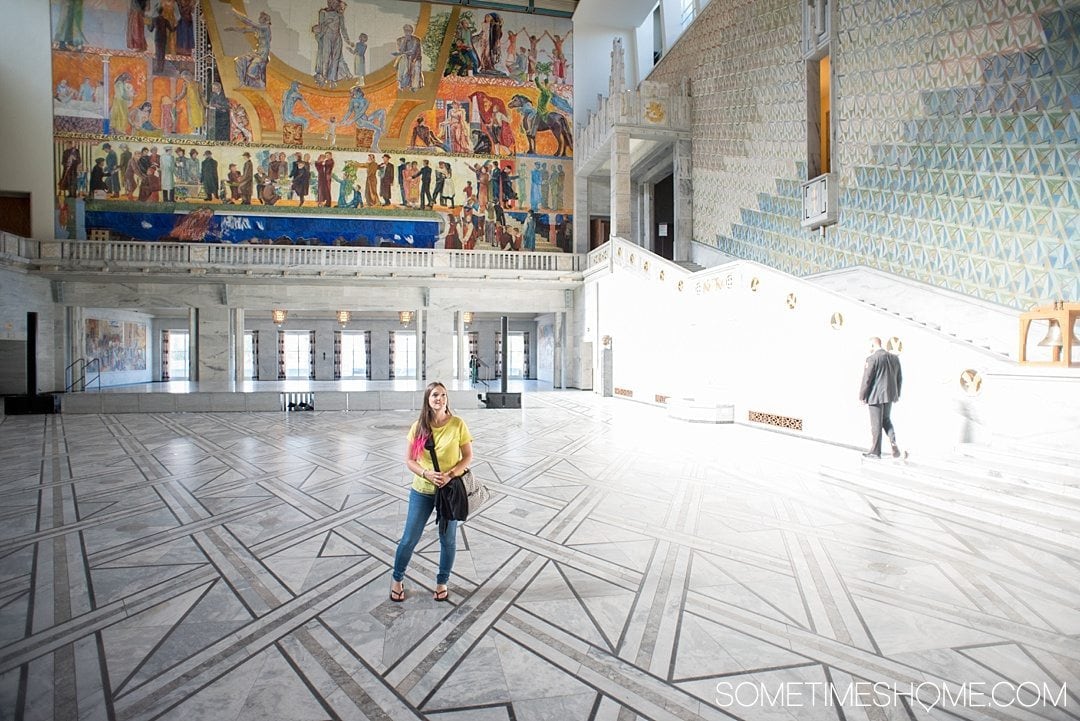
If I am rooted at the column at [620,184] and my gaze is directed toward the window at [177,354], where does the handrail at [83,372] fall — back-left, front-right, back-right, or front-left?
front-left

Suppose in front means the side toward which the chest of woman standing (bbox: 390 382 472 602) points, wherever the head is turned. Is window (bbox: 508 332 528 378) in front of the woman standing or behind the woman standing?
behind

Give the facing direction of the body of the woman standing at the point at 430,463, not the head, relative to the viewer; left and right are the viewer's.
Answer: facing the viewer

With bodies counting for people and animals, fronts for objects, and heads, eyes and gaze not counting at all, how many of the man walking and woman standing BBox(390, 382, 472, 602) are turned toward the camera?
1

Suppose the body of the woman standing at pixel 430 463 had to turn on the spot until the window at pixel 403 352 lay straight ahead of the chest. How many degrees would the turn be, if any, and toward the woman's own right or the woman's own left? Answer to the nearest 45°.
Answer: approximately 180°

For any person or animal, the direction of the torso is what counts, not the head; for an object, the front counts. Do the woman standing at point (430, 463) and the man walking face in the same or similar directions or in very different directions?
very different directions

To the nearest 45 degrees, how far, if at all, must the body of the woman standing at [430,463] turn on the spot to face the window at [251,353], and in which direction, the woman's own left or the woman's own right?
approximately 180°
